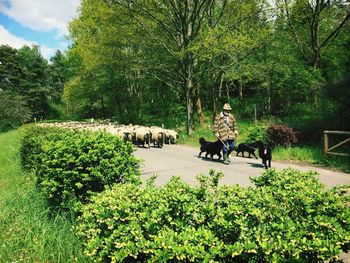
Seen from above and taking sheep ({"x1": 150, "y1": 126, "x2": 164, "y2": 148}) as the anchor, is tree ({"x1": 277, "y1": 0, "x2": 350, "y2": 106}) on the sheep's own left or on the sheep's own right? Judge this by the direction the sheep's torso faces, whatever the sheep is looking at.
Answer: on the sheep's own left

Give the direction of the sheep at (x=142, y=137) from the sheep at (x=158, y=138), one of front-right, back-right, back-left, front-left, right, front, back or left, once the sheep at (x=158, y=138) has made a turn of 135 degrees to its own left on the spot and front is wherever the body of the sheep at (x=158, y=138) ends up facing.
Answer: left

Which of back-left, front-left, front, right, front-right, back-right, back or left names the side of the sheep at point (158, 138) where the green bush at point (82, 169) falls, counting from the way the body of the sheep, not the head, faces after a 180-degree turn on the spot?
back-left

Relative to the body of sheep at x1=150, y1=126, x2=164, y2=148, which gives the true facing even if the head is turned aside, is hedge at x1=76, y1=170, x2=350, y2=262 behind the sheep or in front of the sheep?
in front

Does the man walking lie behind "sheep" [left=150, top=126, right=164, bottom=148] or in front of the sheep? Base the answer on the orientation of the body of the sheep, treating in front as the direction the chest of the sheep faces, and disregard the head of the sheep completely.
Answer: in front
